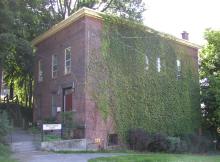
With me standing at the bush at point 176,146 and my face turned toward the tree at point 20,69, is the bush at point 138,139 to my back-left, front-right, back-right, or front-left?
front-left

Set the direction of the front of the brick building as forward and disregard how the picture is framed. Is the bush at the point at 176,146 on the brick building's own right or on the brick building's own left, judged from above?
on the brick building's own left

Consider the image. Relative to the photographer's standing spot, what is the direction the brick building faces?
facing the viewer and to the left of the viewer

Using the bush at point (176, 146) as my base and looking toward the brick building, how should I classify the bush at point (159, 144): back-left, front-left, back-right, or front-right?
front-left

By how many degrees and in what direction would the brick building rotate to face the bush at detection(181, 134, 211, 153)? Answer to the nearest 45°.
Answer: approximately 135° to its left

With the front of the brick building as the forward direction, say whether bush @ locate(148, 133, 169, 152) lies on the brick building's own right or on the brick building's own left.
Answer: on the brick building's own left

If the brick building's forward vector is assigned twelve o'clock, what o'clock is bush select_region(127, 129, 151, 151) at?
The bush is roughly at 8 o'clock from the brick building.

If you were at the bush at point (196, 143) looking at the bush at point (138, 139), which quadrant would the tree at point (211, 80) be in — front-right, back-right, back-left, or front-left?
back-right

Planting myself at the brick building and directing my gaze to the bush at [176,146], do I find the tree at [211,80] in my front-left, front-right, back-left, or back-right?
front-left

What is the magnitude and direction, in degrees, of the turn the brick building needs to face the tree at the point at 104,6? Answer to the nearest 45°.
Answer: approximately 135° to its right
